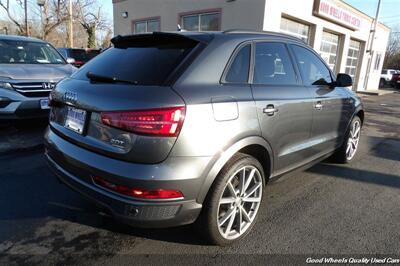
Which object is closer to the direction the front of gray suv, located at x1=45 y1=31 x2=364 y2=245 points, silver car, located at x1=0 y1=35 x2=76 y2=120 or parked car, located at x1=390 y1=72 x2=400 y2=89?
the parked car

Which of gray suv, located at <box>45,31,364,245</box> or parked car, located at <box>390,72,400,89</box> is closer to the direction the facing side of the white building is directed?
the gray suv

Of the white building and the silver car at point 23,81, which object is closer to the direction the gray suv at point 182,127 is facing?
the white building

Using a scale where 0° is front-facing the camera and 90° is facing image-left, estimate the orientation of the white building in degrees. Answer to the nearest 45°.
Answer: approximately 315°

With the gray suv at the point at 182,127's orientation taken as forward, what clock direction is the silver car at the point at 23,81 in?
The silver car is roughly at 9 o'clock from the gray suv.

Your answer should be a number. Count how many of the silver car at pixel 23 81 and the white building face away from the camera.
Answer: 0

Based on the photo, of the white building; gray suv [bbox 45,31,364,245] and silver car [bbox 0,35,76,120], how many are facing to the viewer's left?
0

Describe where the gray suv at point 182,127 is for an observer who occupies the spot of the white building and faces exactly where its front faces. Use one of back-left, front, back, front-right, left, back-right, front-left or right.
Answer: front-right

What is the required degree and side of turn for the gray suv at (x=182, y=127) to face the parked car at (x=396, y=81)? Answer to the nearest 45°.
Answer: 0° — it already faces it

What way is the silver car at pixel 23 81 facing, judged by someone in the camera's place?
facing the viewer and to the right of the viewer

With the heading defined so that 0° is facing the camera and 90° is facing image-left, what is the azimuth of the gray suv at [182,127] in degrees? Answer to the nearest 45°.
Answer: approximately 225°

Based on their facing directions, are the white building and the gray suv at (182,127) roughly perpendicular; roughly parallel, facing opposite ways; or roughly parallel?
roughly perpendicular

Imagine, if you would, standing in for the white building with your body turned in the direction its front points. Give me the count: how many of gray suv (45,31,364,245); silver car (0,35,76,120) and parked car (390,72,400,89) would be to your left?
1

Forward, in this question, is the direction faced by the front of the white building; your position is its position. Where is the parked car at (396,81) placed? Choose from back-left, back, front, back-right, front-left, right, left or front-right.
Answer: left

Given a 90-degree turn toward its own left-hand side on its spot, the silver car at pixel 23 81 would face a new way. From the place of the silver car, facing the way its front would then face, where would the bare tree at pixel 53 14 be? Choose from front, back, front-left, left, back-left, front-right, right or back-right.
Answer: front-left
